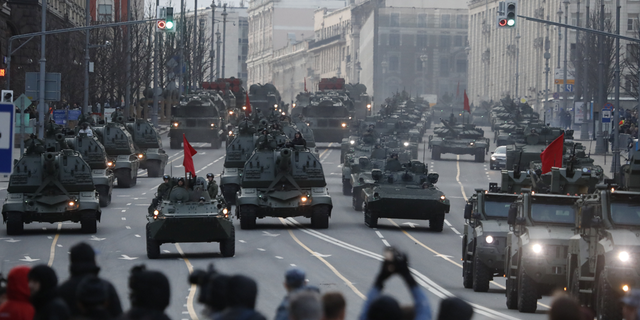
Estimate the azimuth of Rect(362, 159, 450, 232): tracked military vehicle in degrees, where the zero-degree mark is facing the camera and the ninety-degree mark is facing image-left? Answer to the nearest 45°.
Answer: approximately 0°

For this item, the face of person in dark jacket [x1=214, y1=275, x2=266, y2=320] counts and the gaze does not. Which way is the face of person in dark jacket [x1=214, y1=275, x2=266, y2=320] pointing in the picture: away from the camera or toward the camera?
away from the camera

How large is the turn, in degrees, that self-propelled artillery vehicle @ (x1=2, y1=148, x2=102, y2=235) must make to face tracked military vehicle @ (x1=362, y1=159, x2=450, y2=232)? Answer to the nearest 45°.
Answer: approximately 90° to its left

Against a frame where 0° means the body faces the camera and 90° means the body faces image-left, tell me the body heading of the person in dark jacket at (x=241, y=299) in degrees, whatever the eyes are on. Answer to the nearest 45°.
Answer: approximately 180°

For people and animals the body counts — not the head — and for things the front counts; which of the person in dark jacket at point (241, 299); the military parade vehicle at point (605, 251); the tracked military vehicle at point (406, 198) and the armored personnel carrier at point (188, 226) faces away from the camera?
the person in dark jacket

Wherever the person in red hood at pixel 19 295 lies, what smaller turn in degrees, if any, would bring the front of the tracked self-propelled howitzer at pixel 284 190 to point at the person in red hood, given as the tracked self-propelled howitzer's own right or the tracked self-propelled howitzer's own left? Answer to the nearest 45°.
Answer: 0° — it already faces them

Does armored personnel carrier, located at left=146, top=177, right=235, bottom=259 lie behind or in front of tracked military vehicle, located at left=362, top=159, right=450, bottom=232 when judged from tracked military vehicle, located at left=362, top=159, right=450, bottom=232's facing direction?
in front

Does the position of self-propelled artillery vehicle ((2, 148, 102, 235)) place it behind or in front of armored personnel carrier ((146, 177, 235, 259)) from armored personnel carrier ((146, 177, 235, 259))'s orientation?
behind

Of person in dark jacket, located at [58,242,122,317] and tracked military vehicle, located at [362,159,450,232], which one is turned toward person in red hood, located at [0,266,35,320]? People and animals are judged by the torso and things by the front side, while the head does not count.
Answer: the tracked military vehicle

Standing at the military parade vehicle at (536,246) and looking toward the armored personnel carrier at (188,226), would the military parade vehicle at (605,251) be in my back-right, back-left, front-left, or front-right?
back-left

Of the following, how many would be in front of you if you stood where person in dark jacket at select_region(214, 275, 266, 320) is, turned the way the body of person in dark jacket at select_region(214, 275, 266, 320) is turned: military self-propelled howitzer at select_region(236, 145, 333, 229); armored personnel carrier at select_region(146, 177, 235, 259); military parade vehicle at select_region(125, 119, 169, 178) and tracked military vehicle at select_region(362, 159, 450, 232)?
4

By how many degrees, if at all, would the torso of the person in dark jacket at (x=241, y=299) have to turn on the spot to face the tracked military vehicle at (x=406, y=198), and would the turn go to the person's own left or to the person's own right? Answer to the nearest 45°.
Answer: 0° — they already face it

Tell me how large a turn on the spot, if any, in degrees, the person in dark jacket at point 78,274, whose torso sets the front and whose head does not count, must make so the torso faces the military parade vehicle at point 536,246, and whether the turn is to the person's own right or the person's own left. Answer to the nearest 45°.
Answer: approximately 45° to the person's own right

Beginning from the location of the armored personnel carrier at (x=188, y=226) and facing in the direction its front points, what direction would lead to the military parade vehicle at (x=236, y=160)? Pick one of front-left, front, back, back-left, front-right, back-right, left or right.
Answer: back

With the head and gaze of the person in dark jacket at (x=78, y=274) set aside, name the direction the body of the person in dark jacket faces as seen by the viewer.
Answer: away from the camera

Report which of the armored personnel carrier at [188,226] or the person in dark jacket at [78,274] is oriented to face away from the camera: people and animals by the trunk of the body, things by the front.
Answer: the person in dark jacket

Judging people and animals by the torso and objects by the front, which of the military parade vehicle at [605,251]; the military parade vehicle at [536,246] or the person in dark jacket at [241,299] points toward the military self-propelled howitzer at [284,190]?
the person in dark jacket
